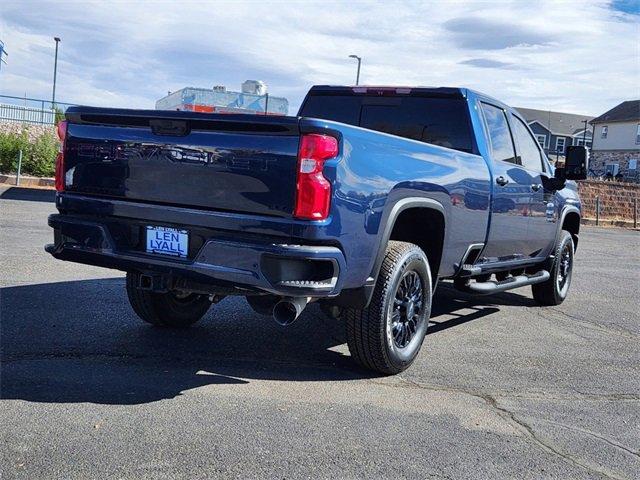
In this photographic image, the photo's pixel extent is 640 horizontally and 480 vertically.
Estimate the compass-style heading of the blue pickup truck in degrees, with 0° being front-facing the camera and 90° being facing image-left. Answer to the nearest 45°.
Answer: approximately 225°

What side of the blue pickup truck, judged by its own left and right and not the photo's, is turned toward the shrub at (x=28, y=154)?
left
